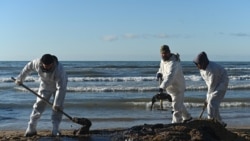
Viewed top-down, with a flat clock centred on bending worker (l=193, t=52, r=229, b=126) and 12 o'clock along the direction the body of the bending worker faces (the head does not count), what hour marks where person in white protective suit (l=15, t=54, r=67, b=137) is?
The person in white protective suit is roughly at 11 o'clock from the bending worker.

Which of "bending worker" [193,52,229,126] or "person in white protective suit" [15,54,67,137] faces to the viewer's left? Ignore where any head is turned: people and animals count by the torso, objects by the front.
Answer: the bending worker

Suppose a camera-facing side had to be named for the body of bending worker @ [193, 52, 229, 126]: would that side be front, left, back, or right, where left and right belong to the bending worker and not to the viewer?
left

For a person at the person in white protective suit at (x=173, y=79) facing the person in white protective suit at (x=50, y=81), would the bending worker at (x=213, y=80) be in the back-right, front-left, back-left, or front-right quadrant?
back-left

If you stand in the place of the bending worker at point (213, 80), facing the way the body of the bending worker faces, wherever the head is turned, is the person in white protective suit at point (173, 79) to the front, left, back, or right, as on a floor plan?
front

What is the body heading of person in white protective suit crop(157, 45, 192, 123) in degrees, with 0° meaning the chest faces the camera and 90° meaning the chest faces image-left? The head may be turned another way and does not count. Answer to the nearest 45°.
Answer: approximately 45°

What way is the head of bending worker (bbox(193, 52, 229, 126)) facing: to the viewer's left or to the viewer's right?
to the viewer's left

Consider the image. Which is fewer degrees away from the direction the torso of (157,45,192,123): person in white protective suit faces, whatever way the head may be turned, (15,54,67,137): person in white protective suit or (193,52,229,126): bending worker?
the person in white protective suit

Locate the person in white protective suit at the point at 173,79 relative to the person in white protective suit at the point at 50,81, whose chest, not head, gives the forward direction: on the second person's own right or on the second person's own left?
on the second person's own left
